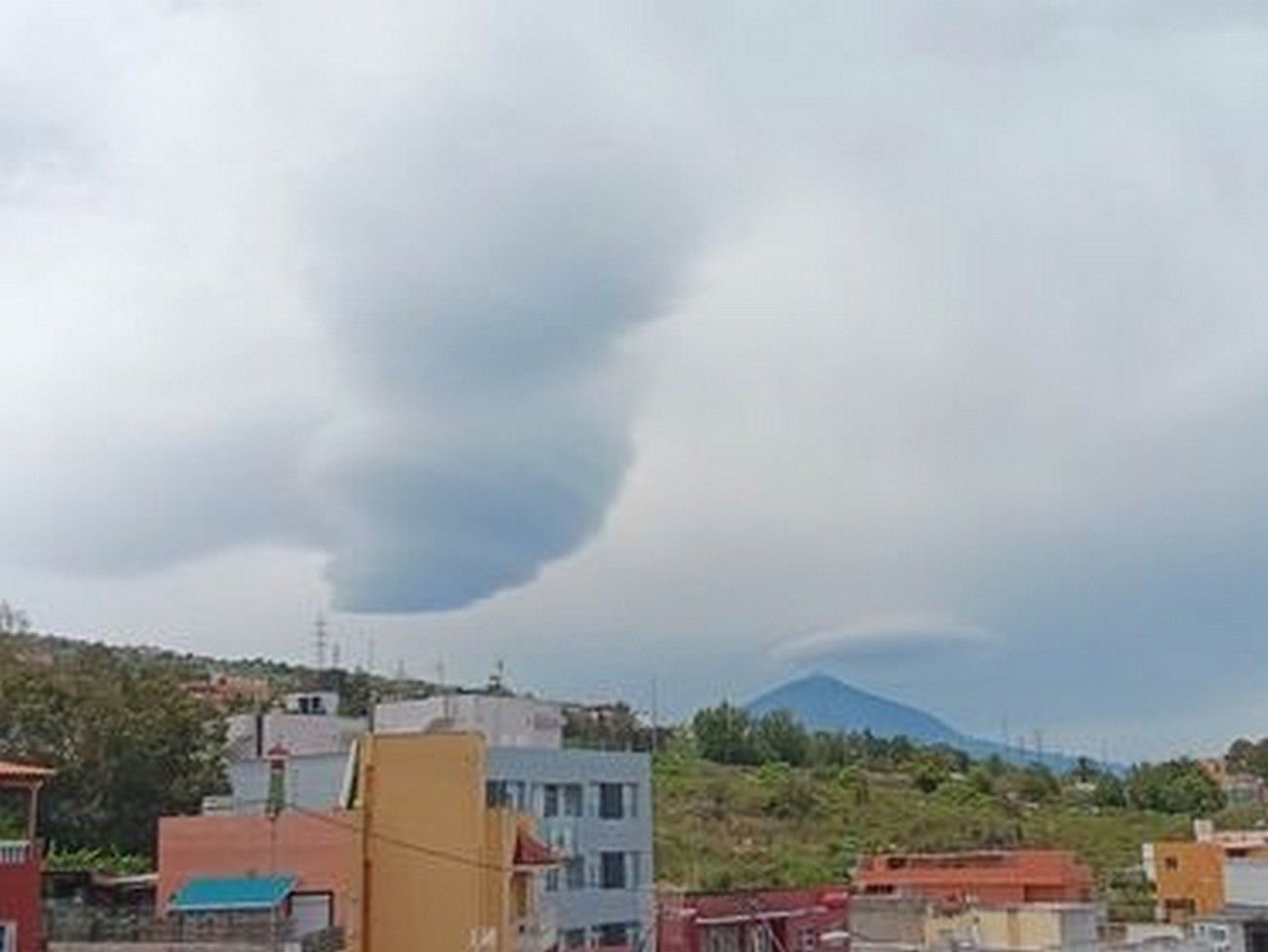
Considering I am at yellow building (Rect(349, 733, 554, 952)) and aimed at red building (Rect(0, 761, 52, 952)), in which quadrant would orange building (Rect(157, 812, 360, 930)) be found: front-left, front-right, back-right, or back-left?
front-right

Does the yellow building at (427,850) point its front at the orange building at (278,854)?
no

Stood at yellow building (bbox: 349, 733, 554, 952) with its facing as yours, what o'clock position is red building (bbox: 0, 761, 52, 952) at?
The red building is roughly at 4 o'clock from the yellow building.
